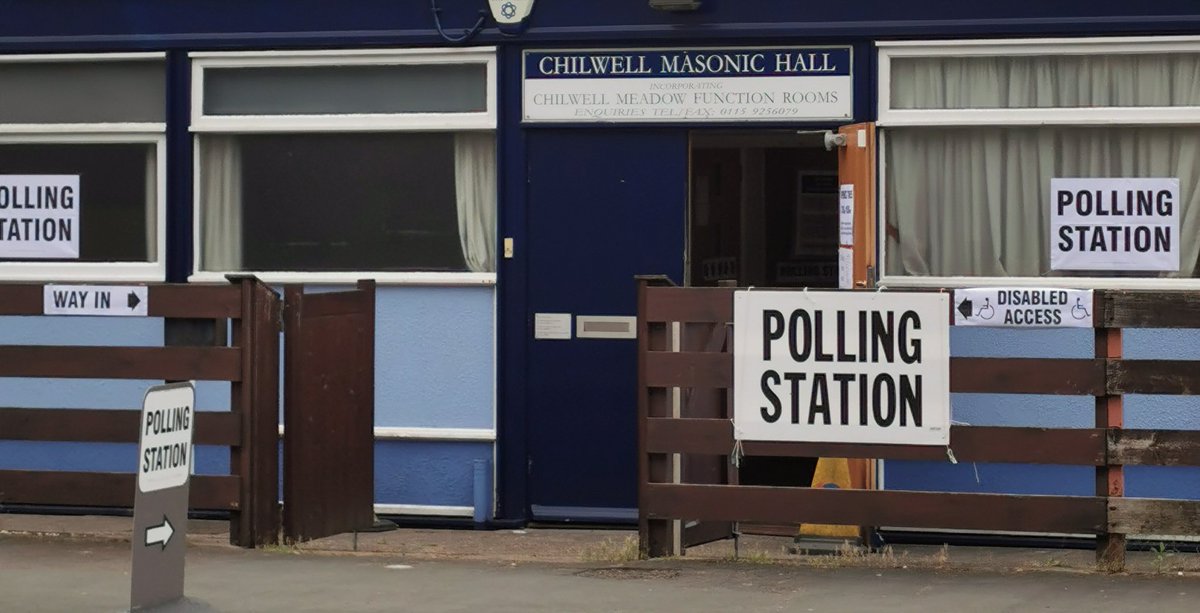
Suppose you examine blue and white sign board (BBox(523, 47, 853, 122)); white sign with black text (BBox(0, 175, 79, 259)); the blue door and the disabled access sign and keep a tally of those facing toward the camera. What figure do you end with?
4

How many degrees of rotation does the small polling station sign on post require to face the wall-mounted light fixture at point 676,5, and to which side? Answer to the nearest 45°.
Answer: approximately 90° to its left

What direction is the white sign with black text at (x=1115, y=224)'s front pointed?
toward the camera

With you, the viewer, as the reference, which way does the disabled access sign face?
facing the viewer

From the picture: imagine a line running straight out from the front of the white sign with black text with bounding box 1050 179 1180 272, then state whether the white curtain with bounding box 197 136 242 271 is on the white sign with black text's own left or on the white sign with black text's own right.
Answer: on the white sign with black text's own right

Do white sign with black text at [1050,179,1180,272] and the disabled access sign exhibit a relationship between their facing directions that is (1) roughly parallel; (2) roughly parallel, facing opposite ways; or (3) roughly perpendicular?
roughly parallel

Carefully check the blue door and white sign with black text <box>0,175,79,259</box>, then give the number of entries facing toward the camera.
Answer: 2

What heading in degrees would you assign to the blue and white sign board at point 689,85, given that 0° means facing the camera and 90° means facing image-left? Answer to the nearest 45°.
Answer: approximately 0°

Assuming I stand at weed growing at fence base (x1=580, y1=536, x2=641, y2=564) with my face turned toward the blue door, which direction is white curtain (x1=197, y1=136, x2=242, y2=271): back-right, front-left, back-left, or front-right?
front-left

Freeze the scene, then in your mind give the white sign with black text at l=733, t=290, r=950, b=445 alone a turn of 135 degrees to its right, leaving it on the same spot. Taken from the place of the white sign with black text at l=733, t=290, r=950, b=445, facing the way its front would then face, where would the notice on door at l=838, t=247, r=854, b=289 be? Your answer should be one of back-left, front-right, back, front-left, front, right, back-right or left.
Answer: front-right

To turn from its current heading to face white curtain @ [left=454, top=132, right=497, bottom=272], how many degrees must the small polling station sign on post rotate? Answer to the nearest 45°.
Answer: approximately 90° to its left

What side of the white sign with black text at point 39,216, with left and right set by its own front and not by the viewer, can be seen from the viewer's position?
front
